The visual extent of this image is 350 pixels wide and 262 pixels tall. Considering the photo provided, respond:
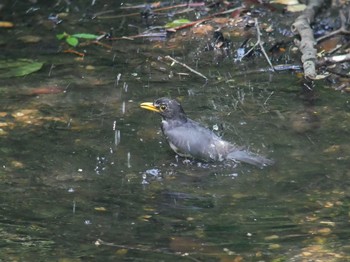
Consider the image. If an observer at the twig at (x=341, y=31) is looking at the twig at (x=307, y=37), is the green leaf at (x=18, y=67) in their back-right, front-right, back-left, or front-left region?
front-right

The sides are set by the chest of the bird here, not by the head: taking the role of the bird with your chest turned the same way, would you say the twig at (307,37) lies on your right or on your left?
on your right

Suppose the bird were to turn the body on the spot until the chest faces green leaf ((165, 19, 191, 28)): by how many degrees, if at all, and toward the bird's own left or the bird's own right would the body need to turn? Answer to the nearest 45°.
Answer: approximately 90° to the bird's own right

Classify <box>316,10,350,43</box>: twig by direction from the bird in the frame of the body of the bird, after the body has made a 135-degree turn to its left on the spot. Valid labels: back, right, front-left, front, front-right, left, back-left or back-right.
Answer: left

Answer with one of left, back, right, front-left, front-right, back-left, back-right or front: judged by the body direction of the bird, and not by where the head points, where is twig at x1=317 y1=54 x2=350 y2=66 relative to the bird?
back-right

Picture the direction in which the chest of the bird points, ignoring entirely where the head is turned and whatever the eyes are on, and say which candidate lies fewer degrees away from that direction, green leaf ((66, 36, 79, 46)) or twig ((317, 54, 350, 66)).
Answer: the green leaf

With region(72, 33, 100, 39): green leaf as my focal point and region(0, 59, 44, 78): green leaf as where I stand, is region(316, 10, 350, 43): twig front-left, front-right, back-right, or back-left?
front-right

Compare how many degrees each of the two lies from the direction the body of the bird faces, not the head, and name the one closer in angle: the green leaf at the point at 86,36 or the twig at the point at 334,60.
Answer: the green leaf

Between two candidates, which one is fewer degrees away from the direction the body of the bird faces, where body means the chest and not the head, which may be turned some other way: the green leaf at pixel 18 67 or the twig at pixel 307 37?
the green leaf

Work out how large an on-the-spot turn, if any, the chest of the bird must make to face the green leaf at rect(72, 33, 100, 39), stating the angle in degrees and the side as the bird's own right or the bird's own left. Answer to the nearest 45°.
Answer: approximately 45° to the bird's own right

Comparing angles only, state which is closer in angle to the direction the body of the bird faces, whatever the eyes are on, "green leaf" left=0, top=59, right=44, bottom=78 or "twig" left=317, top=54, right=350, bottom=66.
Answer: the green leaf

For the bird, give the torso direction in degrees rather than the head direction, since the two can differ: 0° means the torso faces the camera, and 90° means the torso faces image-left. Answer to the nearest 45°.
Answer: approximately 90°

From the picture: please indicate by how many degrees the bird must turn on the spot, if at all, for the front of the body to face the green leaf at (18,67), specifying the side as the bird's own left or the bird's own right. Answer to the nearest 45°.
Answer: approximately 45° to the bird's own right

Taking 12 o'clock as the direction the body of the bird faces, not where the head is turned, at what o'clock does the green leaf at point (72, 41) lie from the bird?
The green leaf is roughly at 2 o'clock from the bird.
